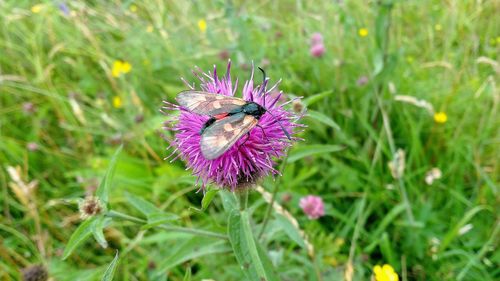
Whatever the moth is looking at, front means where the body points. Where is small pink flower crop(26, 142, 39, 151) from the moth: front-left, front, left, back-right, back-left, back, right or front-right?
back-left

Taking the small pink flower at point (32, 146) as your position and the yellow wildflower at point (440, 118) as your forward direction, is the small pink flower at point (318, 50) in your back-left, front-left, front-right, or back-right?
front-left

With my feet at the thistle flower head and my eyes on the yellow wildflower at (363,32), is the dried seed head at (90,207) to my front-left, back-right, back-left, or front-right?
back-left

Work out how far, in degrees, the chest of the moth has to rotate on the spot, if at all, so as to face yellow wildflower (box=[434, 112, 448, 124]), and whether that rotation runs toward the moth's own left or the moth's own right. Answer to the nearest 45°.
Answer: approximately 45° to the moth's own left

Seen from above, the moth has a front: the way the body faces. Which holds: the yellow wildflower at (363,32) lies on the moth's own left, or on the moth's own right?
on the moth's own left

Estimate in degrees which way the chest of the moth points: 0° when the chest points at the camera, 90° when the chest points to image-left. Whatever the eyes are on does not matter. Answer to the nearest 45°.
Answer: approximately 270°

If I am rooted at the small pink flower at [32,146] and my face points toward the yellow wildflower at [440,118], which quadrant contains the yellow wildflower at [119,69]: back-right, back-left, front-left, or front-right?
front-left

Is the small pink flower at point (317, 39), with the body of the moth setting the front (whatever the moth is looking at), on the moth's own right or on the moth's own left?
on the moth's own left
